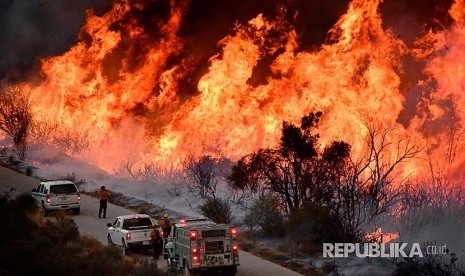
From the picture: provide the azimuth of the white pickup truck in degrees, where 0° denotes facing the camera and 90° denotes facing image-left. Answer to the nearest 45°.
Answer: approximately 135°

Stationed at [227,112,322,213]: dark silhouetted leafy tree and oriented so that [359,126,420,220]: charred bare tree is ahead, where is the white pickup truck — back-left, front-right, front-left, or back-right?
back-right

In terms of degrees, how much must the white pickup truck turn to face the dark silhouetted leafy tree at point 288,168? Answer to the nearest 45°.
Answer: approximately 90° to its right

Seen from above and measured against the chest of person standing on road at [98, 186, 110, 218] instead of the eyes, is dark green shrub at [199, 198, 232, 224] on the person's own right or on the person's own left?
on the person's own right

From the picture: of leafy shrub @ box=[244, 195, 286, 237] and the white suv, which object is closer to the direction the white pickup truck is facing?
the white suv

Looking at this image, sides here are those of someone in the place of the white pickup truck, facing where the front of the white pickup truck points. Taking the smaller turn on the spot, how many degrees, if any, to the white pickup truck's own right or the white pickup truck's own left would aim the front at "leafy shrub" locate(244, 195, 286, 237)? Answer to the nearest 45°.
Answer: approximately 90° to the white pickup truck's own right

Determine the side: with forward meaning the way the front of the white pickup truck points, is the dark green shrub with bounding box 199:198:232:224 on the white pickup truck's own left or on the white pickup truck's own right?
on the white pickup truck's own right

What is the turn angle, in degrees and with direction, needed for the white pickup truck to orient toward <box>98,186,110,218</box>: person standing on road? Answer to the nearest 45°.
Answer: approximately 45° to its right
